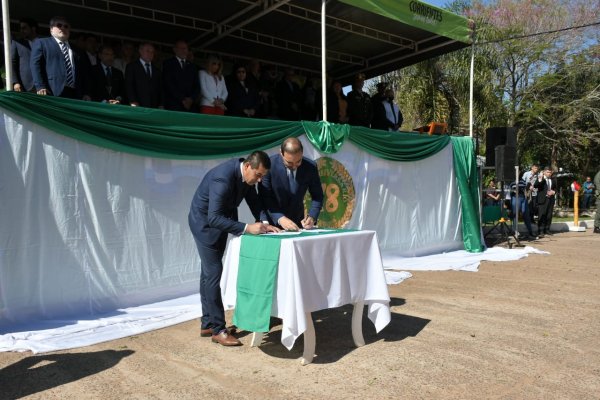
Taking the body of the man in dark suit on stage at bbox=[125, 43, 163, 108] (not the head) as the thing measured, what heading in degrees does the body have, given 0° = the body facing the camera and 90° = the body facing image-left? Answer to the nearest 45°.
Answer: approximately 315°

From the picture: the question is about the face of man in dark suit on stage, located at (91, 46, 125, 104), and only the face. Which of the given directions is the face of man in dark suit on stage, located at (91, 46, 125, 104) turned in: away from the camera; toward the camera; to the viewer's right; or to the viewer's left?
toward the camera

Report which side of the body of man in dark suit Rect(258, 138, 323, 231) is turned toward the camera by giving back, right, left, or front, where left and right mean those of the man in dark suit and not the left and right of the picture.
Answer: front

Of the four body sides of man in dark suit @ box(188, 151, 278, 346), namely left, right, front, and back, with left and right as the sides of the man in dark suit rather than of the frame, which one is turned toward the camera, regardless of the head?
right

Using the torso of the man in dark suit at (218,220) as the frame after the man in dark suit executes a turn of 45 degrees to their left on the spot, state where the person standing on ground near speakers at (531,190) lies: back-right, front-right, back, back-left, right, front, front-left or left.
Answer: front

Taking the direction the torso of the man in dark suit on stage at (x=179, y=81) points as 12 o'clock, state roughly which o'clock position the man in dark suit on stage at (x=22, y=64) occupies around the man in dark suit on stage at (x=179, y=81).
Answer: the man in dark suit on stage at (x=22, y=64) is roughly at 4 o'clock from the man in dark suit on stage at (x=179, y=81).

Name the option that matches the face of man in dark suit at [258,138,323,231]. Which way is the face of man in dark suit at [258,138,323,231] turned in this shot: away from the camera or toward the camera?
toward the camera

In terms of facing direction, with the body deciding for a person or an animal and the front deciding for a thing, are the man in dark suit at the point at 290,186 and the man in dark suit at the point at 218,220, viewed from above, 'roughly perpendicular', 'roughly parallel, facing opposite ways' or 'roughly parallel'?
roughly perpendicular

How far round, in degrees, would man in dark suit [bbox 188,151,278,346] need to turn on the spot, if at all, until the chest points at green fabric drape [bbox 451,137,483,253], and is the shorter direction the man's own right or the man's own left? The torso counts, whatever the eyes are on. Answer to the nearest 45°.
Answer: approximately 45° to the man's own left

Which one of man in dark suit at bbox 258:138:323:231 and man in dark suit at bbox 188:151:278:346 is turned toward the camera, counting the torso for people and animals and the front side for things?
man in dark suit at bbox 258:138:323:231

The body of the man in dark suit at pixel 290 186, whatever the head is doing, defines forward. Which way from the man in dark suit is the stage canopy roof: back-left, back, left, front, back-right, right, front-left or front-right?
back

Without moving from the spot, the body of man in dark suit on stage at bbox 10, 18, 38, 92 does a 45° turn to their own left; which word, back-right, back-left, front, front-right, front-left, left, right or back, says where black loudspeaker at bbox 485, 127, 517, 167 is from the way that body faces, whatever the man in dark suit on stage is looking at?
front

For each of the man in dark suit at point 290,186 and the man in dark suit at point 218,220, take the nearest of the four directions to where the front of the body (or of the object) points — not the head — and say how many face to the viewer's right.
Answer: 1

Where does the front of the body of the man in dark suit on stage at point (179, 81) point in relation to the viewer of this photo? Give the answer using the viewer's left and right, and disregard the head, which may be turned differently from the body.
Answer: facing the viewer and to the right of the viewer

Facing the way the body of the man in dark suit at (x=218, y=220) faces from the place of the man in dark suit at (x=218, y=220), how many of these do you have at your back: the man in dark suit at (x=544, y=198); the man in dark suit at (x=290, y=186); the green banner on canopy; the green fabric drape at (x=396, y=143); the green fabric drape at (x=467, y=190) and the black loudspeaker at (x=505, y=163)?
0

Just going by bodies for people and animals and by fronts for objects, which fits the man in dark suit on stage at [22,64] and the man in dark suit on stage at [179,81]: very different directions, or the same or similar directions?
same or similar directions
